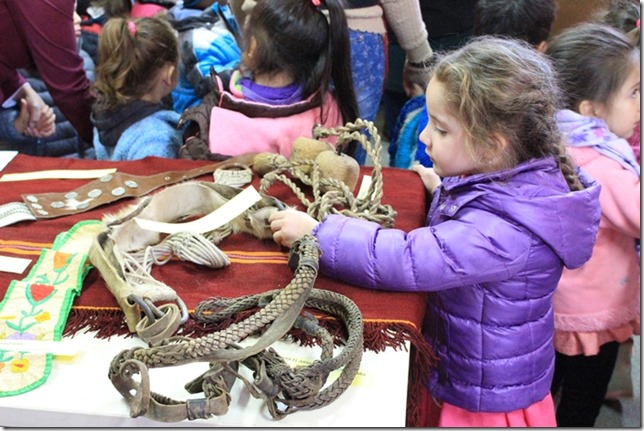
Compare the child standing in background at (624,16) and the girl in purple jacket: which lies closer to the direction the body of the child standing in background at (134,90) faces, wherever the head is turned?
the child standing in background

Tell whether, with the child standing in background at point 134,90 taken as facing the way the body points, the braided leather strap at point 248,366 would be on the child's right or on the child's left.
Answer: on the child's right

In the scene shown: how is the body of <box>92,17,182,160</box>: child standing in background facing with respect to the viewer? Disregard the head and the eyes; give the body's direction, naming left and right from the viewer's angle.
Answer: facing away from the viewer and to the right of the viewer

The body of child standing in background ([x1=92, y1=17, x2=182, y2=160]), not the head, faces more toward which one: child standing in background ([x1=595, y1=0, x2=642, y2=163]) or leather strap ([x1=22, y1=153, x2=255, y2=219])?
the child standing in background

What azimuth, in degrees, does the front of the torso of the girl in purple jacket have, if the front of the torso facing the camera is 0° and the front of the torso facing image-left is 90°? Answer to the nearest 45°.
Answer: approximately 90°

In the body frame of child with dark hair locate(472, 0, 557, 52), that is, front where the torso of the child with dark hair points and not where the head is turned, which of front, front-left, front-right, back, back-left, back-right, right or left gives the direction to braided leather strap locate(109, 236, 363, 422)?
back

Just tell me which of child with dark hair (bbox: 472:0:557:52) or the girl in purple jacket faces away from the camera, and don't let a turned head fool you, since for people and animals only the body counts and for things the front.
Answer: the child with dark hair

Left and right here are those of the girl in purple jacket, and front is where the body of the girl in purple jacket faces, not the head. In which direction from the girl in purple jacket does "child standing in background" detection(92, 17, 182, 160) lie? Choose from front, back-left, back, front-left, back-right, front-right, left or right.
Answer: front-right
